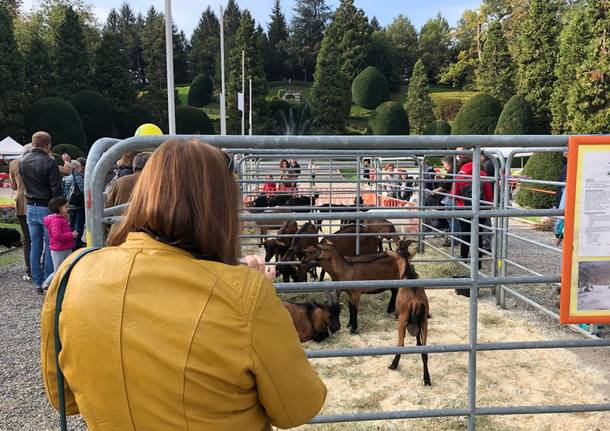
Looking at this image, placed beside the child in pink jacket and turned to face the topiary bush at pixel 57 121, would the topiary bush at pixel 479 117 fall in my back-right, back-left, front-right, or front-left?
front-right

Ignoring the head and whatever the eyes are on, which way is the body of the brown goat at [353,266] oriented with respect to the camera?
to the viewer's left

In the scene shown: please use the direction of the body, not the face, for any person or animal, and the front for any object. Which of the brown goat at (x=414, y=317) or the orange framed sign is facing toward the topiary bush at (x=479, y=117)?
the brown goat

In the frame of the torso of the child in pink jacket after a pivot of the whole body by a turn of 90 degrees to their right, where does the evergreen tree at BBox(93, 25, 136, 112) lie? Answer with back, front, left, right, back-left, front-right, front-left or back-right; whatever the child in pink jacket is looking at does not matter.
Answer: back

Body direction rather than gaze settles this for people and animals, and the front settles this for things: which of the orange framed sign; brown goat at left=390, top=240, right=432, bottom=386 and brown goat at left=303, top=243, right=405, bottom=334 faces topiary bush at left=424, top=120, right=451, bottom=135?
brown goat at left=390, top=240, right=432, bottom=386

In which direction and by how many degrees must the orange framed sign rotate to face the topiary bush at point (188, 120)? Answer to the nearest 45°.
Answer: approximately 135° to its right

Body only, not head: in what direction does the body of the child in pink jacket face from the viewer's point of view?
to the viewer's right

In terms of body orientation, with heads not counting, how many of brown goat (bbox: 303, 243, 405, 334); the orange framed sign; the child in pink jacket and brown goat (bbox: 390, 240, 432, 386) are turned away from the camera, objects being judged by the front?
1

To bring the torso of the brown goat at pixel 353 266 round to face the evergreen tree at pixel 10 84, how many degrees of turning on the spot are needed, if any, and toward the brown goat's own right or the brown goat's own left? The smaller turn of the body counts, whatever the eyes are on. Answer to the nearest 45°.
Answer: approximately 45° to the brown goat's own right

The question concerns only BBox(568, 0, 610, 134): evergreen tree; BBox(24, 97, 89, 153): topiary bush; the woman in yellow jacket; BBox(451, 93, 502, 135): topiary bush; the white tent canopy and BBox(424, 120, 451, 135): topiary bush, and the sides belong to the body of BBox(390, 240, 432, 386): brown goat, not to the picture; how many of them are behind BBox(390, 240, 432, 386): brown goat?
1

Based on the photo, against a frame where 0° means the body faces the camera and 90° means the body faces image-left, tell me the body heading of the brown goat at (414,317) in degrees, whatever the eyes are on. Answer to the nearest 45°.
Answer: approximately 180°

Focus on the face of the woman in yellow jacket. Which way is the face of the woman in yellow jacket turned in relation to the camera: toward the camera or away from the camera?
away from the camera

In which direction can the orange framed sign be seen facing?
toward the camera
